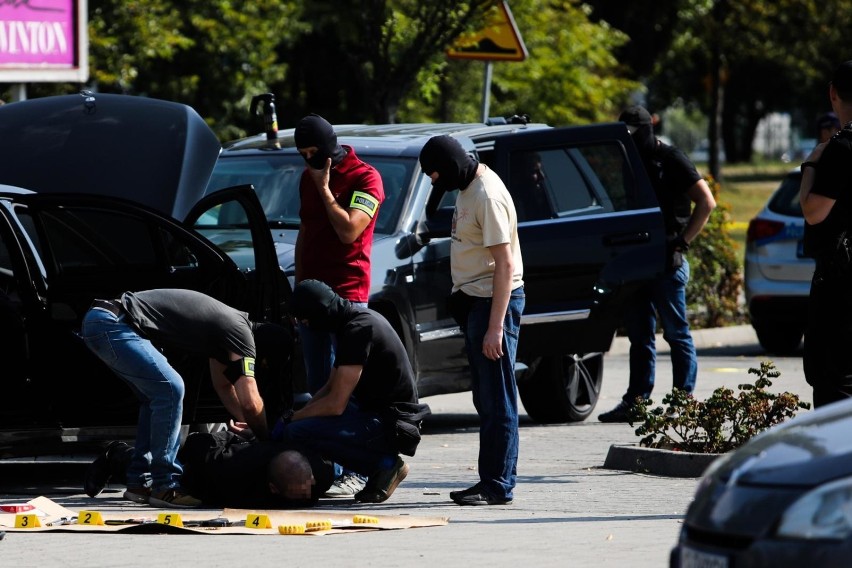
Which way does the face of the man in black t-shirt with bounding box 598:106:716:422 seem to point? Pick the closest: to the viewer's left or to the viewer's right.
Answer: to the viewer's left

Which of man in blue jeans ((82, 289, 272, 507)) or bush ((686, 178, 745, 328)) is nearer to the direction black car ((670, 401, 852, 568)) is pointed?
the man in blue jeans

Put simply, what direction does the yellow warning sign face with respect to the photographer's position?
facing the viewer

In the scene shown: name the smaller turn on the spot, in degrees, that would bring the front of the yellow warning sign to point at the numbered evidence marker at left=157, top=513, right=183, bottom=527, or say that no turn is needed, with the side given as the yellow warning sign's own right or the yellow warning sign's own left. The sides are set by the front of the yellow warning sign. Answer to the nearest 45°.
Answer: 0° — it already faces it

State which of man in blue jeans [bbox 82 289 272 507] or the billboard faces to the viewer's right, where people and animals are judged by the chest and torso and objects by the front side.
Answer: the man in blue jeans

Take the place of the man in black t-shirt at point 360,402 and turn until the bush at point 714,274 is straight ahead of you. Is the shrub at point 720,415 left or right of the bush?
right

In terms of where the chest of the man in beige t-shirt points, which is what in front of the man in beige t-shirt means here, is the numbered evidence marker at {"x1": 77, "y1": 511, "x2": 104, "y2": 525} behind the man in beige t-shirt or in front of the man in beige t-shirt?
in front

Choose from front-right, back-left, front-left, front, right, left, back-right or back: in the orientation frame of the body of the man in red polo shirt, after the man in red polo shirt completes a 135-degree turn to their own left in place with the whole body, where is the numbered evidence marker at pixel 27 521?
back-right

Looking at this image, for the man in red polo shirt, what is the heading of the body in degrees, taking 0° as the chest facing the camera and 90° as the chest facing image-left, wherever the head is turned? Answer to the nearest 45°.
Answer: approximately 45°

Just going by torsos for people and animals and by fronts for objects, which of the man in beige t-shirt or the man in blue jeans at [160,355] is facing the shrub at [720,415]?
the man in blue jeans

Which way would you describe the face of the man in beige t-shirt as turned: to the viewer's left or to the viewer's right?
to the viewer's left

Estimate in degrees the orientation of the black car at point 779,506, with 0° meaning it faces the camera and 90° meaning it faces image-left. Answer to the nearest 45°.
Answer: approximately 45°

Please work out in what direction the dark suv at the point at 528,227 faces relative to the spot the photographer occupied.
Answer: facing the viewer and to the left of the viewer

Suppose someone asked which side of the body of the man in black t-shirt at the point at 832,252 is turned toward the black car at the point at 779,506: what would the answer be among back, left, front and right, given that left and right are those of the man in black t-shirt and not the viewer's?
left

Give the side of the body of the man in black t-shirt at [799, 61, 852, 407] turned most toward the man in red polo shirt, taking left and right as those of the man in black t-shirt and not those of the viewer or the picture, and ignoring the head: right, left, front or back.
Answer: front
